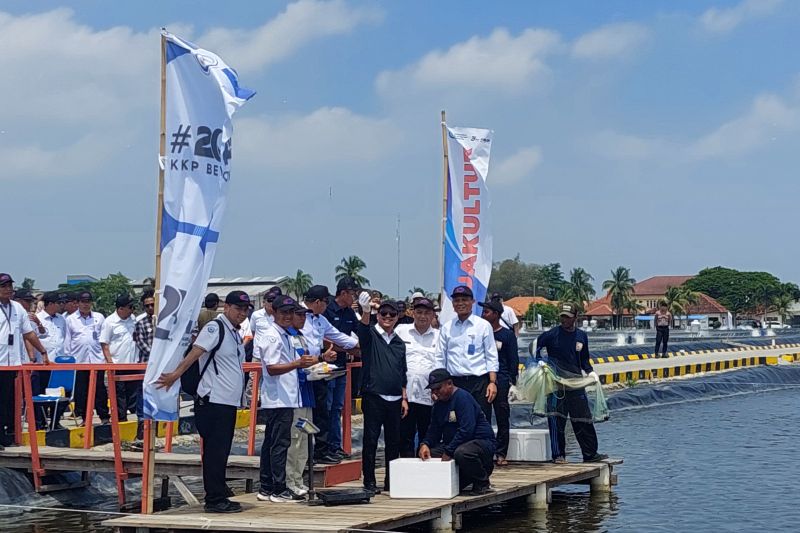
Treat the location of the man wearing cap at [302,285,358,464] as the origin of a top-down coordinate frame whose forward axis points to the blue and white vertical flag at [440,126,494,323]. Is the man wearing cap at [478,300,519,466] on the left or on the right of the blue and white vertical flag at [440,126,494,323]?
right

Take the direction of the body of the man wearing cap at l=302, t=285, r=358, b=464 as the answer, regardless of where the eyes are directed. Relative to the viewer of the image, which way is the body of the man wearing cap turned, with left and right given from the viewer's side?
facing to the right of the viewer

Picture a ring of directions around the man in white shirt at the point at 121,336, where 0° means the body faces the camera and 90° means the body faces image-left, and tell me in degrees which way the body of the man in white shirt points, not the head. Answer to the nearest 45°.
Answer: approximately 315°

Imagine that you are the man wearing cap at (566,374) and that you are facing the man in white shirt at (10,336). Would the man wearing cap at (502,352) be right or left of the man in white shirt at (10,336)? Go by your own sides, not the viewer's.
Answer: left

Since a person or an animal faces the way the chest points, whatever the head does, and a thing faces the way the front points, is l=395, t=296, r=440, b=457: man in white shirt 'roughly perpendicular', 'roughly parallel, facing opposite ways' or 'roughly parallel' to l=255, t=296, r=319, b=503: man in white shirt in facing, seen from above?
roughly perpendicular

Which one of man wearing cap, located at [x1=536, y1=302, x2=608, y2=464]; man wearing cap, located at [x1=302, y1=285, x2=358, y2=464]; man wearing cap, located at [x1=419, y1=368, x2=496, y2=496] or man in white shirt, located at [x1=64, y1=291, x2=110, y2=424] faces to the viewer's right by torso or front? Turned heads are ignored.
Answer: man wearing cap, located at [x1=302, y1=285, x2=358, y2=464]

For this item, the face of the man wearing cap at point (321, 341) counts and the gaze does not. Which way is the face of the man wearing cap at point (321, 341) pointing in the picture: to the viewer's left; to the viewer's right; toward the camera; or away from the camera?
to the viewer's right

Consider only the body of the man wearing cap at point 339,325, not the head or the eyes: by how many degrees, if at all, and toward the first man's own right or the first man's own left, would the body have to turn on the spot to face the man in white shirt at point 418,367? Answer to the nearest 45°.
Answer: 0° — they already face them
